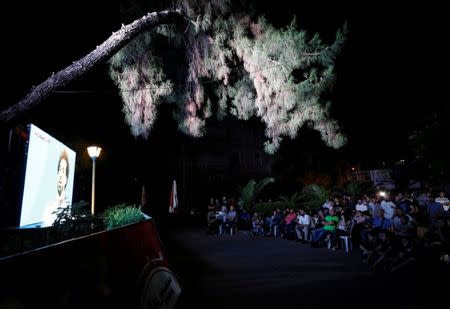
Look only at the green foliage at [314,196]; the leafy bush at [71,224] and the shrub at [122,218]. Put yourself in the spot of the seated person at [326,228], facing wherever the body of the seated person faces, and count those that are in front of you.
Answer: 2

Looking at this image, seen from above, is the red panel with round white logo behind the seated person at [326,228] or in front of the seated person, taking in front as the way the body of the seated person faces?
in front

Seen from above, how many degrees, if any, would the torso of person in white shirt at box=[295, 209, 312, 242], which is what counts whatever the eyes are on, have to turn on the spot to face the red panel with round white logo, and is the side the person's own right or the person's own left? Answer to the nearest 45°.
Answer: approximately 45° to the person's own left

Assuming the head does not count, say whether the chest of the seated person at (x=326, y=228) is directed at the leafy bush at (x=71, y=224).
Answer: yes

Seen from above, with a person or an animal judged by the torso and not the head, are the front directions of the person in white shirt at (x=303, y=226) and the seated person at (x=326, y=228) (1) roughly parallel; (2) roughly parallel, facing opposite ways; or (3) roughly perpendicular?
roughly parallel

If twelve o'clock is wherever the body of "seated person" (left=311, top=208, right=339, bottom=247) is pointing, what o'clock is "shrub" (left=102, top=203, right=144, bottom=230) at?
The shrub is roughly at 12 o'clock from the seated person.

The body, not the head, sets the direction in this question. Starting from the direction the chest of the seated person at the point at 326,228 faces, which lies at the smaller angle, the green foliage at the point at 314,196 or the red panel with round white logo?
the red panel with round white logo

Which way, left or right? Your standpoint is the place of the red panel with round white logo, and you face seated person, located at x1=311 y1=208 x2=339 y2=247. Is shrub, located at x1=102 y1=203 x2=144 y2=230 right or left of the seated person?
left

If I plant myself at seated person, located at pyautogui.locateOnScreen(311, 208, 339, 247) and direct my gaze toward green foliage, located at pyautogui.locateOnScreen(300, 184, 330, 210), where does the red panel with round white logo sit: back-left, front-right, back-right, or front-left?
back-left

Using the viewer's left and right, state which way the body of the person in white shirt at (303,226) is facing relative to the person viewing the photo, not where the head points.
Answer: facing the viewer and to the left of the viewer

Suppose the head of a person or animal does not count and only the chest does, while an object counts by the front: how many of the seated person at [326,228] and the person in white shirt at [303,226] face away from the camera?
0

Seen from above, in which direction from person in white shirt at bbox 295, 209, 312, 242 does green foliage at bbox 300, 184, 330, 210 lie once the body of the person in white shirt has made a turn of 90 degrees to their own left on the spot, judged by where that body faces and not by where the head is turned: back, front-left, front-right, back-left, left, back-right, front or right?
back-left

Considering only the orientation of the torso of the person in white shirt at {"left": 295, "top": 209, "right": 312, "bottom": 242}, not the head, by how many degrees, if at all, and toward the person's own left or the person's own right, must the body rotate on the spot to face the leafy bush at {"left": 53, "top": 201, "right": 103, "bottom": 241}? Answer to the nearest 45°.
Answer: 0° — they already face it

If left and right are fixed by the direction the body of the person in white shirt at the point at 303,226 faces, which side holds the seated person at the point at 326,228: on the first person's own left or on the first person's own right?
on the first person's own left
